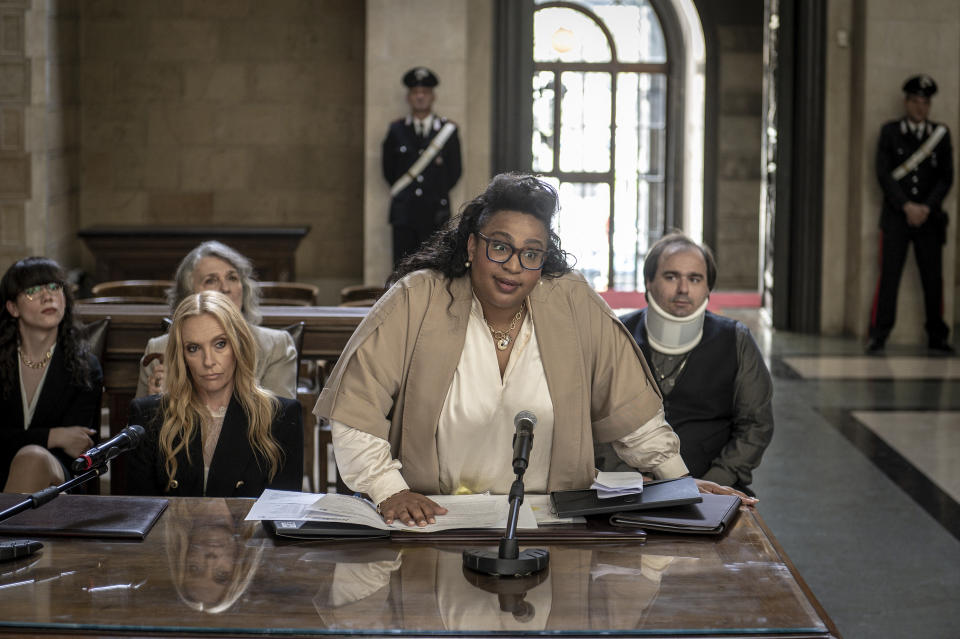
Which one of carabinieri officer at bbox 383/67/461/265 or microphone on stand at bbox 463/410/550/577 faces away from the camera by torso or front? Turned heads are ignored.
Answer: the microphone on stand

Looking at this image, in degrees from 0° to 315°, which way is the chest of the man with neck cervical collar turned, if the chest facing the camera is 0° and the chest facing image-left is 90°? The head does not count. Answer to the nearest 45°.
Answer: approximately 45°

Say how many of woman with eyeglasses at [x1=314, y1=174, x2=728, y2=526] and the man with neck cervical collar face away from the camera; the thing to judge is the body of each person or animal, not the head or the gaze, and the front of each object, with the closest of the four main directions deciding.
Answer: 0

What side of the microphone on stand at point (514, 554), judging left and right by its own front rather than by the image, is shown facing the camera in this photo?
back

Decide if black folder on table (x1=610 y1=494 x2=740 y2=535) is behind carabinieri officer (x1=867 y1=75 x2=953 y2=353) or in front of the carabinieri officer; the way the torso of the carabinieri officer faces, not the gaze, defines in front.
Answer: in front

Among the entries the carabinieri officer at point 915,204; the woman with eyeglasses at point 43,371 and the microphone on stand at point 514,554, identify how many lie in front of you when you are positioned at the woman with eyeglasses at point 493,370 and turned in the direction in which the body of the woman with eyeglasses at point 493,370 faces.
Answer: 1

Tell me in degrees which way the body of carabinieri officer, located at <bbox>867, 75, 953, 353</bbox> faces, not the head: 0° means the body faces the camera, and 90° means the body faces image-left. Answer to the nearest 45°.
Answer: approximately 0°

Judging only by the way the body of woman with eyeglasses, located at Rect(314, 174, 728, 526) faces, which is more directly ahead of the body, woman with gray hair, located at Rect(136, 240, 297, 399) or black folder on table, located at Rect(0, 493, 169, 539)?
the black folder on table

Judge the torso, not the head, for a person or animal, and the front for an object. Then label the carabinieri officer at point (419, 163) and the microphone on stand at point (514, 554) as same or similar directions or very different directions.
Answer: very different directions

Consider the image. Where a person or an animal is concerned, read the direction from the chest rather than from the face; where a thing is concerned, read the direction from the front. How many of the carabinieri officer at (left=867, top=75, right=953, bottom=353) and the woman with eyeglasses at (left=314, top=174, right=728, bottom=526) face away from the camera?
0

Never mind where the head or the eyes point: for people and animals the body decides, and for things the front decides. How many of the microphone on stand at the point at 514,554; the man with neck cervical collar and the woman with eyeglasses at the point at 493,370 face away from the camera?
1

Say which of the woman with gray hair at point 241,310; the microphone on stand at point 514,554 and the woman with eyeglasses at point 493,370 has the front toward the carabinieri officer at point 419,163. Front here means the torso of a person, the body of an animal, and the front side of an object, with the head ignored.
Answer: the microphone on stand
